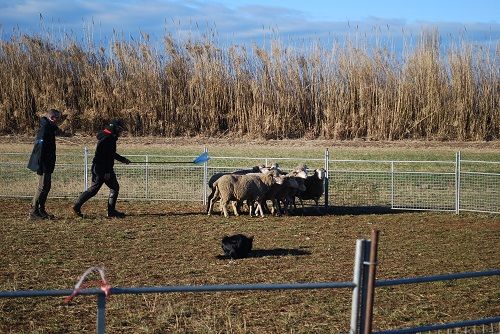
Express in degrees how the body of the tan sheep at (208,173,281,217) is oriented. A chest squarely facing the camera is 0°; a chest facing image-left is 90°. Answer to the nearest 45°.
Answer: approximately 270°

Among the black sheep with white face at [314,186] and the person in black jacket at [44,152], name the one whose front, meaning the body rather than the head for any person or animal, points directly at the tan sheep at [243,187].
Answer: the person in black jacket

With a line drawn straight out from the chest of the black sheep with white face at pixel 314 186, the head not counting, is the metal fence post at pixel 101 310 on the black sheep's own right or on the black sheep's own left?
on the black sheep's own right

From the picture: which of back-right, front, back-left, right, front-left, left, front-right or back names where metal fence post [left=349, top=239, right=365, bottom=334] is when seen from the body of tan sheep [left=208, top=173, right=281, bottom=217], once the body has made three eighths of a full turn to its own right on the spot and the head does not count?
front-left

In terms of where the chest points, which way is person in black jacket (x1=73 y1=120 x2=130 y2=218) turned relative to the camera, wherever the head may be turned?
to the viewer's right

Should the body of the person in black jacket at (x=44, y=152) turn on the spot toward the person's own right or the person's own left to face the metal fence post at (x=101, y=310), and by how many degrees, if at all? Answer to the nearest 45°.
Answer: approximately 90° to the person's own right

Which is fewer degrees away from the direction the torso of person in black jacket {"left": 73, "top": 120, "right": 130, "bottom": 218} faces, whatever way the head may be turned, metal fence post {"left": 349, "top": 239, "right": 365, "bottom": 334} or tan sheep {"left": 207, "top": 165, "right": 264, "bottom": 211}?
the tan sheep

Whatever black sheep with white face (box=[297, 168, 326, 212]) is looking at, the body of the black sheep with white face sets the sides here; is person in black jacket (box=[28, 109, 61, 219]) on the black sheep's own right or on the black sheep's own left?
on the black sheep's own right

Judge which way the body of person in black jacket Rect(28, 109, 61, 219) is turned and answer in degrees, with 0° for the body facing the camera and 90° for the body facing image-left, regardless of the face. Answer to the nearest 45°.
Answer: approximately 270°

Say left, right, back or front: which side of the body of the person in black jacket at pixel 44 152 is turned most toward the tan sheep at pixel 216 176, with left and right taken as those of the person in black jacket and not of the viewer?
front

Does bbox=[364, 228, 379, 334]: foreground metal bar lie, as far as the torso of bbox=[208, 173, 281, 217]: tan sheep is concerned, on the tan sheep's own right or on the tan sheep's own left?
on the tan sheep's own right

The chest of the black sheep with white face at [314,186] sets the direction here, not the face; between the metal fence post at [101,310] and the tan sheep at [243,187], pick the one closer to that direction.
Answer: the metal fence post
